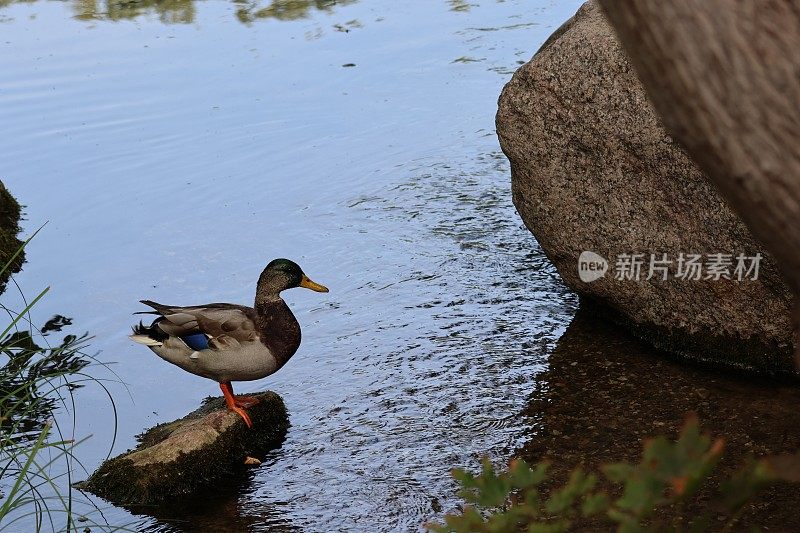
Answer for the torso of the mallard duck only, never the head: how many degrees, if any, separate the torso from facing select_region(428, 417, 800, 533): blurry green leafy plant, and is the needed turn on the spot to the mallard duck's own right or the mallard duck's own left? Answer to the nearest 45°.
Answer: approximately 90° to the mallard duck's own right

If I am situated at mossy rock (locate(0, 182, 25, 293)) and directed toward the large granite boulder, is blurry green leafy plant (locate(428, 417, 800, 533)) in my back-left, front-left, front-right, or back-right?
front-right

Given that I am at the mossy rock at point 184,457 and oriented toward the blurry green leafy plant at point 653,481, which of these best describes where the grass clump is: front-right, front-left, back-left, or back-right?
back-right

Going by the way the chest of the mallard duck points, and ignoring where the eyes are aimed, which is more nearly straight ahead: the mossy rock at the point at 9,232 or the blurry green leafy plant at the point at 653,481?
the blurry green leafy plant

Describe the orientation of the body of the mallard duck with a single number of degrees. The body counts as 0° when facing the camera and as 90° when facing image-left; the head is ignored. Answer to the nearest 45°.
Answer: approximately 270°

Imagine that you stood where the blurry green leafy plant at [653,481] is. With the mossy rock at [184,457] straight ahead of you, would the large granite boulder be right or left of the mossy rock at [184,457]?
right

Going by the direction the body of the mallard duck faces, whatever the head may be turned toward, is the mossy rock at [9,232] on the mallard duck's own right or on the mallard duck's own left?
on the mallard duck's own left

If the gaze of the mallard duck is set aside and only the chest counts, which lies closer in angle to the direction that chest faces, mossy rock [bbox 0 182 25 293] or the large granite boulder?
the large granite boulder

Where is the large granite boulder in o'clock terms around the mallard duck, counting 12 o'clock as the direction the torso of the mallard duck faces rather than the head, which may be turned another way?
The large granite boulder is roughly at 12 o'clock from the mallard duck.

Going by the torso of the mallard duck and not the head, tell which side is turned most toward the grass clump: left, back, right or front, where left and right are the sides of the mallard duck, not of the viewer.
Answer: back

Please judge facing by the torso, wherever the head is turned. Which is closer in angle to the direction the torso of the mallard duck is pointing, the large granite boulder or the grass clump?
the large granite boulder
